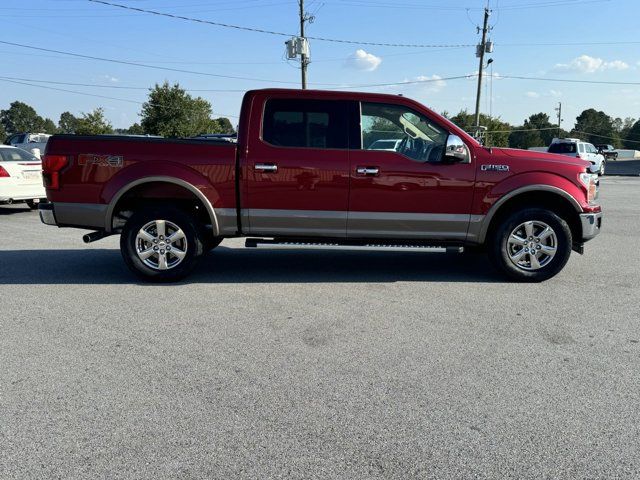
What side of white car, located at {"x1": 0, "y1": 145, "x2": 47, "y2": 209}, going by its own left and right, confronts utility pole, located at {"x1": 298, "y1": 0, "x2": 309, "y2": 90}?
right

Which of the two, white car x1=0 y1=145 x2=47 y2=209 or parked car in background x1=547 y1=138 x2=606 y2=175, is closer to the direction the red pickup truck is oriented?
the parked car in background

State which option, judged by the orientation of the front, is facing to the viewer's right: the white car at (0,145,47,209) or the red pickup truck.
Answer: the red pickup truck

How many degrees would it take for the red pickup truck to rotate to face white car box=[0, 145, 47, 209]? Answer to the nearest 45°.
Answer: approximately 135° to its left

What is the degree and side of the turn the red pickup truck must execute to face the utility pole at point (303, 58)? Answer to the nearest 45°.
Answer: approximately 90° to its left

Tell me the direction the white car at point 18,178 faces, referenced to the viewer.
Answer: facing away from the viewer and to the left of the viewer

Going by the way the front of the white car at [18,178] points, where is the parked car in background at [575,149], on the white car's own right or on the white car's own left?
on the white car's own right

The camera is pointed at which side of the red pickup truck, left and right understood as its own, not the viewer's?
right

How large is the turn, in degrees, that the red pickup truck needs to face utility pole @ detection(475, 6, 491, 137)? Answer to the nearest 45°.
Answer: approximately 90° to its left

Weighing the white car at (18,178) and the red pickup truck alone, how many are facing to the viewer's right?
1
